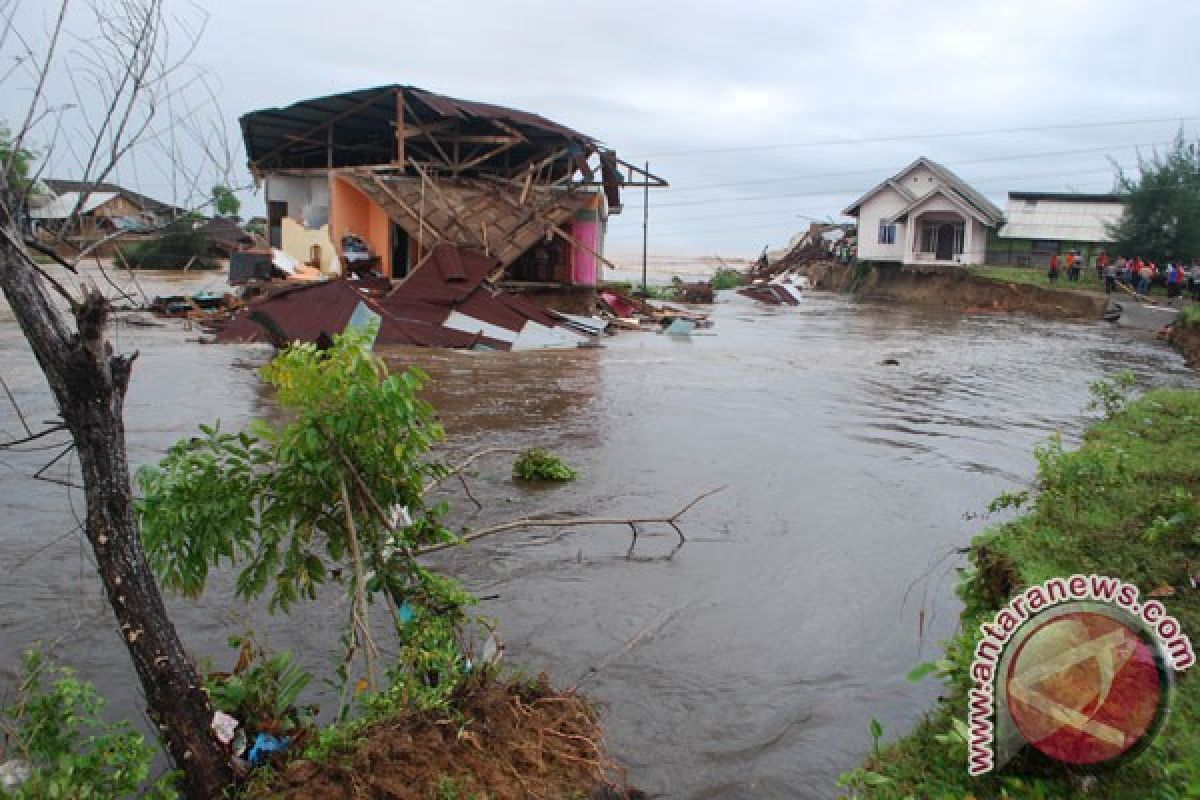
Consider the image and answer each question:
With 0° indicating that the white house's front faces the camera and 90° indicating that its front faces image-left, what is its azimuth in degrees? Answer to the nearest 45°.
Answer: approximately 0°

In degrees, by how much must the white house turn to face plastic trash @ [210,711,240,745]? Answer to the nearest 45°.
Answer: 0° — it already faces it

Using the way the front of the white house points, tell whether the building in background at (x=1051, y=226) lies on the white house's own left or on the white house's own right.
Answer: on the white house's own left

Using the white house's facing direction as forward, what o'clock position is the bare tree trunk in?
The bare tree trunk is roughly at 12 o'clock from the white house.

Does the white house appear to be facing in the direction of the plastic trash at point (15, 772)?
yes

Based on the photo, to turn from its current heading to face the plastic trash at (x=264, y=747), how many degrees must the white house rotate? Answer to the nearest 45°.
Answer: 0° — it already faces it
